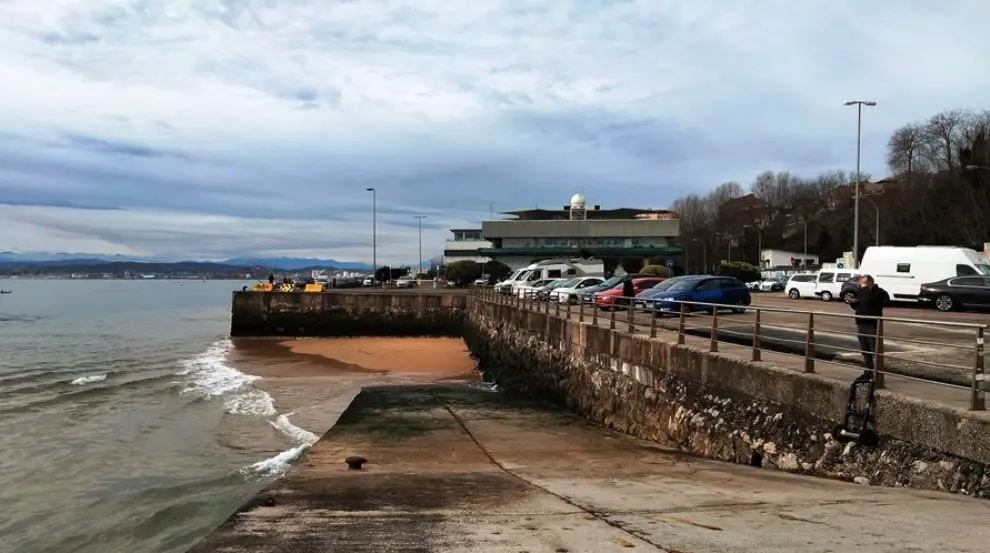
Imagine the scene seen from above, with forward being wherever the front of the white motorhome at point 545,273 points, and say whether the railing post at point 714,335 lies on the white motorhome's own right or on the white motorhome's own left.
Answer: on the white motorhome's own left

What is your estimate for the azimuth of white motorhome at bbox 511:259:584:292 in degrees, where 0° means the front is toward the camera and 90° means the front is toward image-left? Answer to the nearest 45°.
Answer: approximately 45°

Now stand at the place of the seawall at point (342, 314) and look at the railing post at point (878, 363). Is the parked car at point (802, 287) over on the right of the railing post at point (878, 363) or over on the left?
left

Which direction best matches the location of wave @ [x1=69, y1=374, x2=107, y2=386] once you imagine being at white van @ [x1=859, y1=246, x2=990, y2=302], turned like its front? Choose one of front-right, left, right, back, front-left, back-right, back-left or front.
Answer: back-right

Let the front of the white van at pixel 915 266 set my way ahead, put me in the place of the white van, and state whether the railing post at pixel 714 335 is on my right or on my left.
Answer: on my right

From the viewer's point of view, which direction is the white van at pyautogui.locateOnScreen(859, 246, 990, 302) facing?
to the viewer's right

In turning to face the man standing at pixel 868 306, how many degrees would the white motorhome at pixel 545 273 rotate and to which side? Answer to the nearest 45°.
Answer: approximately 45° to its left
